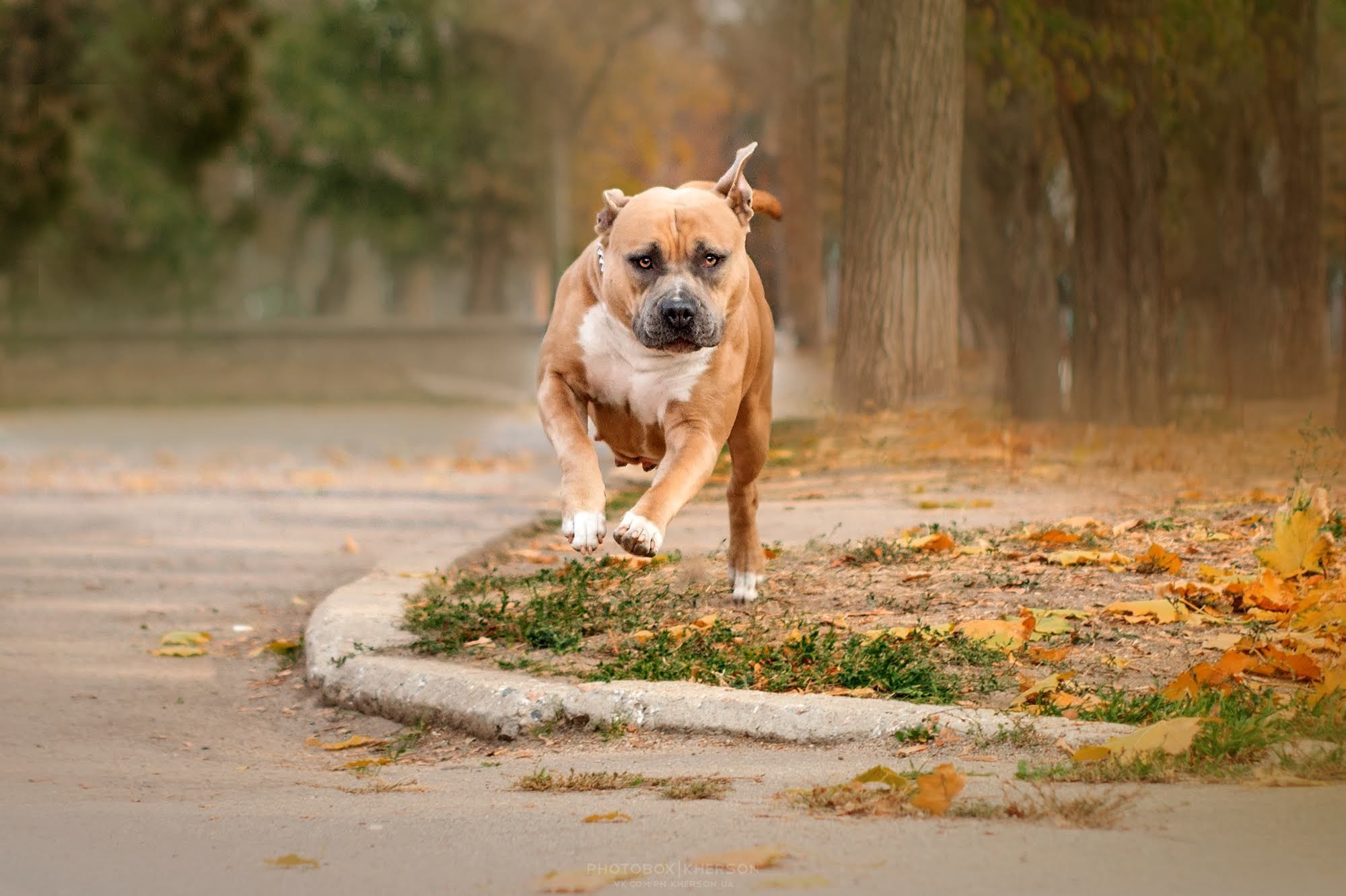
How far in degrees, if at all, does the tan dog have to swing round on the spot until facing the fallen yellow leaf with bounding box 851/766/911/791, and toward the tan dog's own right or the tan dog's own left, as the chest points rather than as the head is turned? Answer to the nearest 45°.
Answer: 0° — it already faces it

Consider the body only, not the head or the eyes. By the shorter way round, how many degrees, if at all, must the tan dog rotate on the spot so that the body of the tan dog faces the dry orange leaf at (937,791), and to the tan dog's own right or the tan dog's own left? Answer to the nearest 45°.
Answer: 0° — it already faces it

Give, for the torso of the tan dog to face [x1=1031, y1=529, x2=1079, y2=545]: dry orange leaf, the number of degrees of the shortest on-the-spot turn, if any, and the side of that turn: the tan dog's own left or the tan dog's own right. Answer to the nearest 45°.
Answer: approximately 135° to the tan dog's own left

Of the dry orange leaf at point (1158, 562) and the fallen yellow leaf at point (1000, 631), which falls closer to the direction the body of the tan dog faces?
the fallen yellow leaf

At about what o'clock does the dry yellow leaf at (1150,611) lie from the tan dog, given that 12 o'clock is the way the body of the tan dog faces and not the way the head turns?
The dry yellow leaf is roughly at 9 o'clock from the tan dog.

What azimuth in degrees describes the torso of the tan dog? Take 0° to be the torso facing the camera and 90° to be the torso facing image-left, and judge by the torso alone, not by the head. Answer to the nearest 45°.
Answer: approximately 0°

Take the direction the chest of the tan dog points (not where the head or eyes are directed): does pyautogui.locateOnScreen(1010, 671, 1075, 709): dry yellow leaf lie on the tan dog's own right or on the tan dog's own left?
on the tan dog's own left

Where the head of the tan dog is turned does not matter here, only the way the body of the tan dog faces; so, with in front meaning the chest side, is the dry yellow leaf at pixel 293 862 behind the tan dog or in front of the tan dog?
in front

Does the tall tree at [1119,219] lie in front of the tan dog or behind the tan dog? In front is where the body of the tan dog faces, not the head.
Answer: behind

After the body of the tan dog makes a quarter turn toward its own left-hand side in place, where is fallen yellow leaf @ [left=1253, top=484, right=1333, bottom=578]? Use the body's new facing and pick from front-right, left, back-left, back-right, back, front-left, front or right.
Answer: front

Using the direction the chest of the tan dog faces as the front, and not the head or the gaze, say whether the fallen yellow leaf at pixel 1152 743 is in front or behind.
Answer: in front

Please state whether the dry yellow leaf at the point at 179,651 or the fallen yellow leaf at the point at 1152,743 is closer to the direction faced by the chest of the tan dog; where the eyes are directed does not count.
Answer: the fallen yellow leaf
